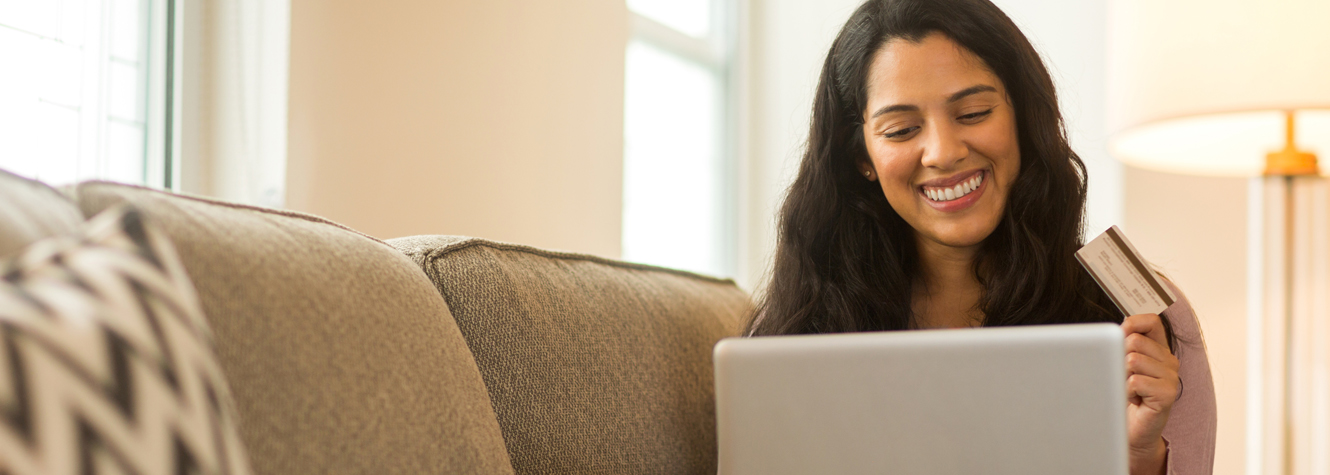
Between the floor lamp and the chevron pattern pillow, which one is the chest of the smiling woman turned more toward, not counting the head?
the chevron pattern pillow

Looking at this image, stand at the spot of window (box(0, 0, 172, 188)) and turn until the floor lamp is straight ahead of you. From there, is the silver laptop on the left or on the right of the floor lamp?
right

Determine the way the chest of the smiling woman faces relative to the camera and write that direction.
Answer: toward the camera

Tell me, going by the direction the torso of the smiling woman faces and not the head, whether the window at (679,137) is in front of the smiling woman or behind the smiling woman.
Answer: behind

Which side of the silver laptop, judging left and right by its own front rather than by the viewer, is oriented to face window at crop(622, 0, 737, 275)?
front

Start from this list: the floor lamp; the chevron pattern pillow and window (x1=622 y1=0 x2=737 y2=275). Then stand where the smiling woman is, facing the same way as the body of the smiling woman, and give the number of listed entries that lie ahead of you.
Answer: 1

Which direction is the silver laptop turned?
away from the camera
